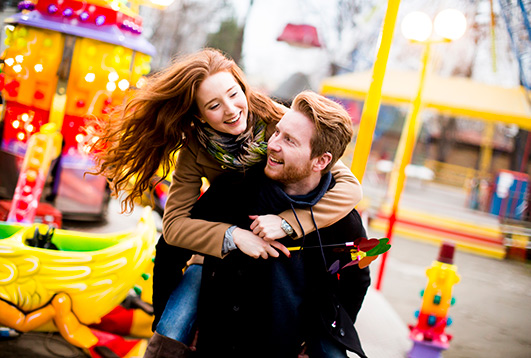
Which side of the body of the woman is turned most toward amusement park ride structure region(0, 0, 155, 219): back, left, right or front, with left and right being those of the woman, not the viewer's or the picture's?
back

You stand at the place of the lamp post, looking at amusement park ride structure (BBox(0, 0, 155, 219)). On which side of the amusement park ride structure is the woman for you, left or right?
left

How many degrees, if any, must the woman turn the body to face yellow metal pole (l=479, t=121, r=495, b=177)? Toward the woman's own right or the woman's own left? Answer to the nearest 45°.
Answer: approximately 90° to the woman's own left

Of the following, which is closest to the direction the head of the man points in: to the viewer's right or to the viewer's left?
to the viewer's left

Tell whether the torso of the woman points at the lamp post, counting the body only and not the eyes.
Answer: no

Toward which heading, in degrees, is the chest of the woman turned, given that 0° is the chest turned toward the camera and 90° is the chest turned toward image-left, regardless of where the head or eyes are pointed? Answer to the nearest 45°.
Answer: approximately 315°

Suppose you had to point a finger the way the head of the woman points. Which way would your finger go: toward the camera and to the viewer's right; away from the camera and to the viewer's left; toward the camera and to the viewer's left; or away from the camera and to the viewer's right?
toward the camera and to the viewer's right

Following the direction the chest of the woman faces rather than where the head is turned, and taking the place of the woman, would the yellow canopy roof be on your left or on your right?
on your left

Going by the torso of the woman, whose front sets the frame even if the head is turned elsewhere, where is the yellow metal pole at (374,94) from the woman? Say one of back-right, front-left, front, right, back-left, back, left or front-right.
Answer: left

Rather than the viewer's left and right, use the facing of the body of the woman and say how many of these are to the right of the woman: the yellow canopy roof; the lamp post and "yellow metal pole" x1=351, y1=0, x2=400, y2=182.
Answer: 0
